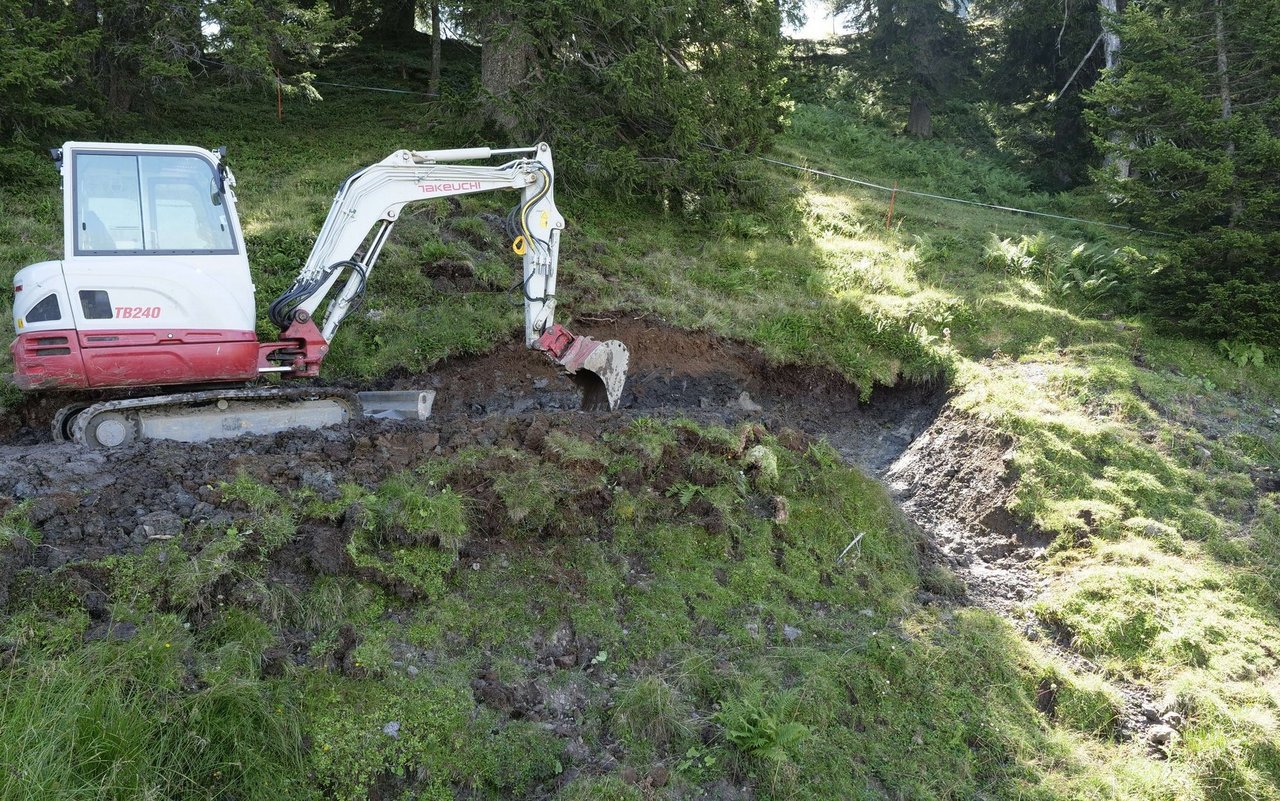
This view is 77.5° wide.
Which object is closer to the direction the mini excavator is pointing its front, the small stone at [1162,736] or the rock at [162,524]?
the small stone

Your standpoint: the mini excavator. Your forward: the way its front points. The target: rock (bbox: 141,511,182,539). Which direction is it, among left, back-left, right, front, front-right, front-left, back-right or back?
right

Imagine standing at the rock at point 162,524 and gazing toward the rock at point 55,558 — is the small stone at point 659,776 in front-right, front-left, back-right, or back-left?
back-left

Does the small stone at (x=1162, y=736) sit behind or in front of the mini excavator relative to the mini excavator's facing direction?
in front

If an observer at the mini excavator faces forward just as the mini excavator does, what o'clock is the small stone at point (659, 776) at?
The small stone is roughly at 2 o'clock from the mini excavator.

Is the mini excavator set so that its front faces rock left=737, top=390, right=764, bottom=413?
yes

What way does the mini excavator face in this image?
to the viewer's right

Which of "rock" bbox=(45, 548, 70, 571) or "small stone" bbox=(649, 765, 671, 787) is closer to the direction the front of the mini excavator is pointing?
the small stone

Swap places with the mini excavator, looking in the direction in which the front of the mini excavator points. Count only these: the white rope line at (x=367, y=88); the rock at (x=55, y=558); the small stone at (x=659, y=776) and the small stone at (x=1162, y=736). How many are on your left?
1

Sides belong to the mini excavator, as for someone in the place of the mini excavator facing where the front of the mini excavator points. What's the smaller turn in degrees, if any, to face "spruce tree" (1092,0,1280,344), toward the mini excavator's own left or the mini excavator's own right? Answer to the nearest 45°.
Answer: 0° — it already faces it

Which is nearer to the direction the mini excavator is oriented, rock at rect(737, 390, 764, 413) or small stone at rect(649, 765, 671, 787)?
the rock

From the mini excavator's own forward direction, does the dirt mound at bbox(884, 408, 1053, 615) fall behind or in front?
in front

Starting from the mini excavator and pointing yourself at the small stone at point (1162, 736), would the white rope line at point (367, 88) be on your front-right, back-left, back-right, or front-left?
back-left

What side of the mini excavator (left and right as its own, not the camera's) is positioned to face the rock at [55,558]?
right
